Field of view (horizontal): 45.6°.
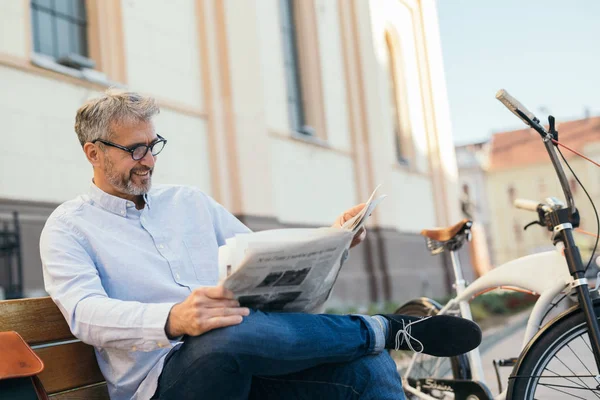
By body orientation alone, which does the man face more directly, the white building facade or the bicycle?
the bicycle

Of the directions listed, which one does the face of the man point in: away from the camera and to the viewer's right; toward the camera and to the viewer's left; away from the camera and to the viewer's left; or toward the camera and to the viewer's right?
toward the camera and to the viewer's right

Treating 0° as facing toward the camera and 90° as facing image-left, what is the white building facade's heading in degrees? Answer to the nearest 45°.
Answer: approximately 315°

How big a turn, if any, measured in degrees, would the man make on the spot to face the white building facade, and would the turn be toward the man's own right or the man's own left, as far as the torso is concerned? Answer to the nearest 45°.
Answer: approximately 135° to the man's own left

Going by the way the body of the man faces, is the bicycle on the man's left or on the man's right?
on the man's left
